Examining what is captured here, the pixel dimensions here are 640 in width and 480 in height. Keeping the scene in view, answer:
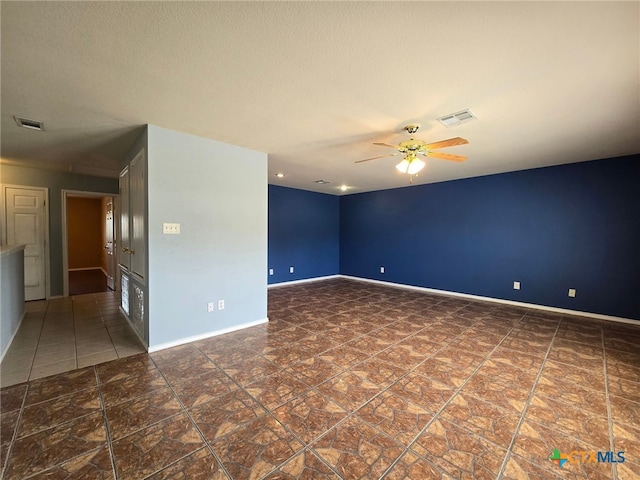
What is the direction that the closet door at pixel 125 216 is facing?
to the viewer's left

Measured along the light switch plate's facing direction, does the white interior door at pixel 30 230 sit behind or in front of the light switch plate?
behind

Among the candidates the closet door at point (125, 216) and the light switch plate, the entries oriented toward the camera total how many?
1

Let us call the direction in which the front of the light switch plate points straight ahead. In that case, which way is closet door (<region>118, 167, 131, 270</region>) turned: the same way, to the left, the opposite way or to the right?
to the right

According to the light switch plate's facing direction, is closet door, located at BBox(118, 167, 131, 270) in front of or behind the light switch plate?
behind

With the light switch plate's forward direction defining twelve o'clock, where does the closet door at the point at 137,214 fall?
The closet door is roughly at 5 o'clock from the light switch plate.

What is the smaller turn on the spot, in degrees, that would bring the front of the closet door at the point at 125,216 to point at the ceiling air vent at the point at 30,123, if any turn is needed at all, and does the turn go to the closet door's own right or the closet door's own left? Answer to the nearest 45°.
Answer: approximately 45° to the closet door's own left

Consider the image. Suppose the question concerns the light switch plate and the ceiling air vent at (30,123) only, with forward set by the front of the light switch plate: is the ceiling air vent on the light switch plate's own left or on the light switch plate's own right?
on the light switch plate's own right
